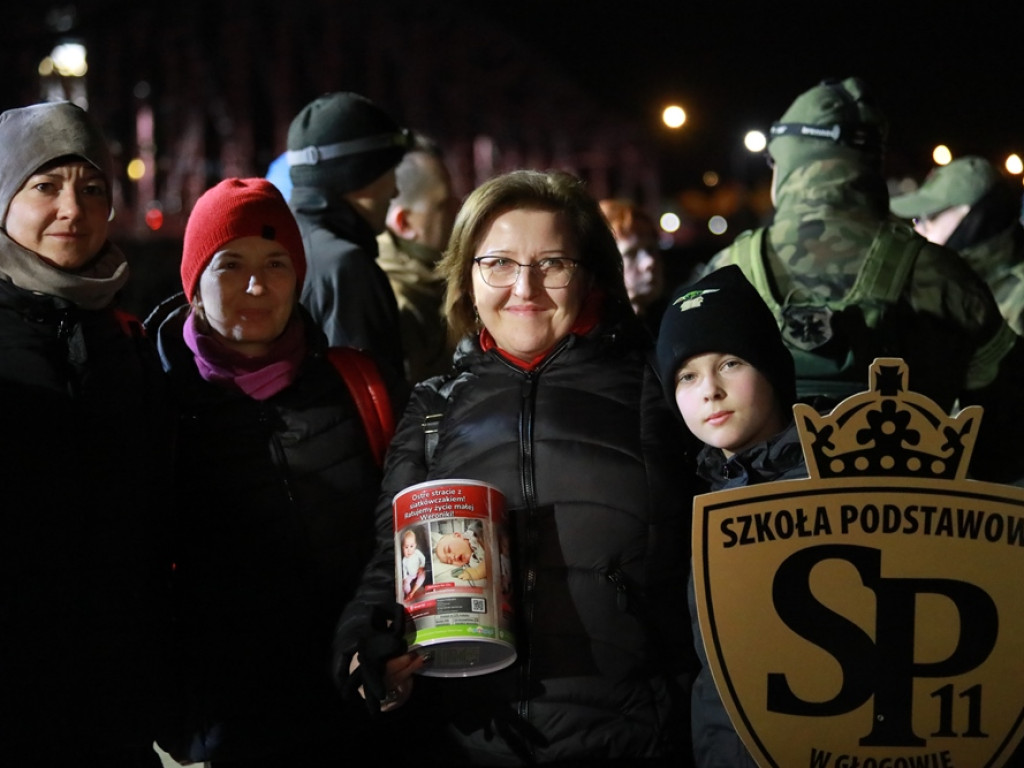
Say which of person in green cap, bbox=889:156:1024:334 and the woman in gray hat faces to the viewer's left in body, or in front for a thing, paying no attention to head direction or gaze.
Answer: the person in green cap

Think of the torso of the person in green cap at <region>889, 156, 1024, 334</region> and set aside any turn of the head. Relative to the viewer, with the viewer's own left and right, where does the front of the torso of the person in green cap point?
facing to the left of the viewer

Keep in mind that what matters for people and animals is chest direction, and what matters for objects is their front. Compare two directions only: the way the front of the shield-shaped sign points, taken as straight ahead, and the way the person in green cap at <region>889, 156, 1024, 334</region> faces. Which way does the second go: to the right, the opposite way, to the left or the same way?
to the right

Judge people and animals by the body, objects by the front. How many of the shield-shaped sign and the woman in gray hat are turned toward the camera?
2

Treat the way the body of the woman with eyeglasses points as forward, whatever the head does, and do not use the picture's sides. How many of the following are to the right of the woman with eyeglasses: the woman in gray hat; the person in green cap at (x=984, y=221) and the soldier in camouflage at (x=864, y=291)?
1

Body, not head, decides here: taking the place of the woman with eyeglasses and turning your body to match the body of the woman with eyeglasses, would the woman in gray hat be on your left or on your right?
on your right
